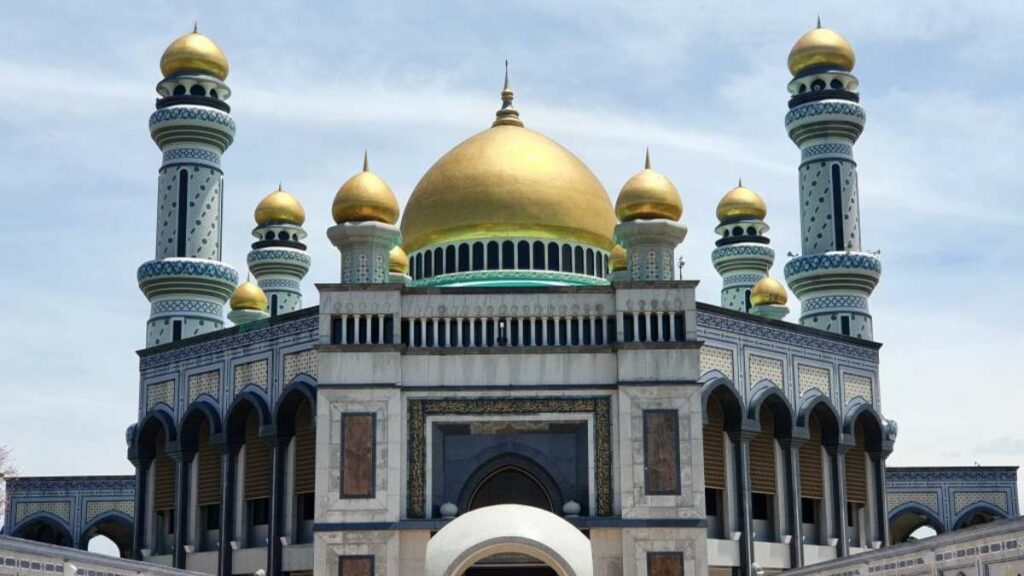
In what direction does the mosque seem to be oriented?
toward the camera
